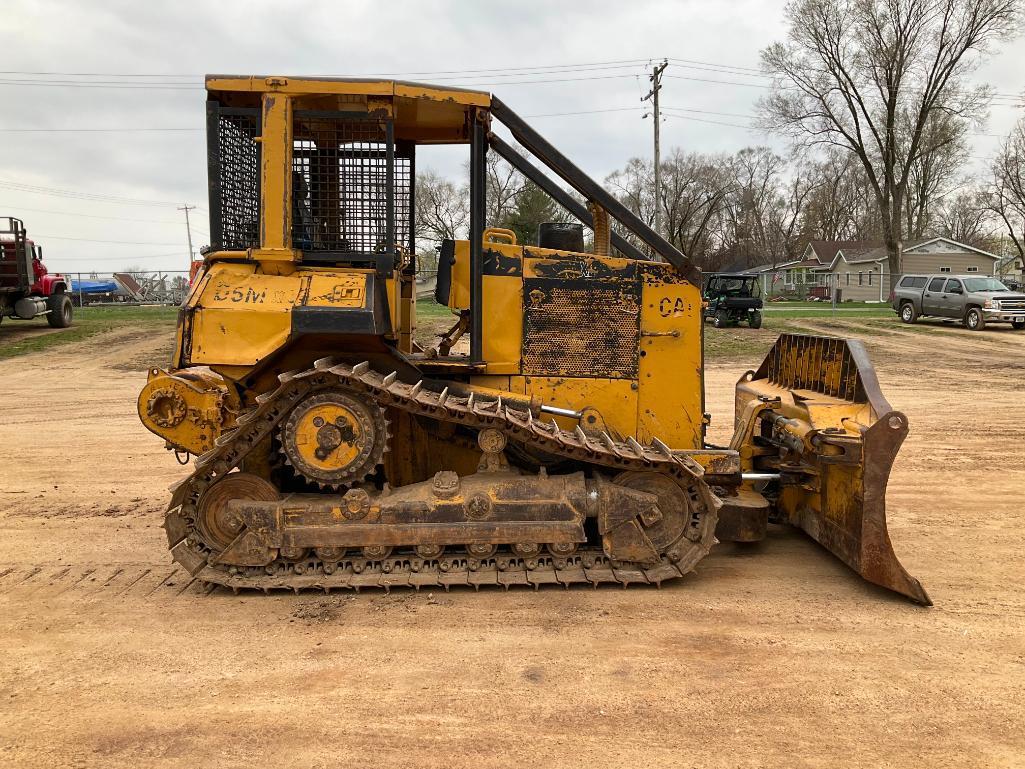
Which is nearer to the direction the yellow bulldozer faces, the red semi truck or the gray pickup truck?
the gray pickup truck

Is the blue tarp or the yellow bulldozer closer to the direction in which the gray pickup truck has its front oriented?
the yellow bulldozer

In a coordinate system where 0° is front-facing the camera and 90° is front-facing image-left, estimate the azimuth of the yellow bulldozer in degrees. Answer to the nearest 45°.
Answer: approximately 270°

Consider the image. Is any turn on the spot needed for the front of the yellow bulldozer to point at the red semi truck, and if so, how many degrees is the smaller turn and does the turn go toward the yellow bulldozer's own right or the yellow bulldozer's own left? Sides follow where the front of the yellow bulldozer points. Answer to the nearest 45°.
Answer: approximately 135° to the yellow bulldozer's own left

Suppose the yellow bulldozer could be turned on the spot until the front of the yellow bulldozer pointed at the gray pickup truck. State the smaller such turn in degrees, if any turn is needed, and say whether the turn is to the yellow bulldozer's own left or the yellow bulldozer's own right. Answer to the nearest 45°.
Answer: approximately 45° to the yellow bulldozer's own left

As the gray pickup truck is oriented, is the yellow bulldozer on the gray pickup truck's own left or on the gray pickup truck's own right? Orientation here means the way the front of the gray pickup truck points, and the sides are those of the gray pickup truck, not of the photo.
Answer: on the gray pickup truck's own right

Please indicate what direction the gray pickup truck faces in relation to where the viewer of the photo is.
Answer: facing the viewer and to the right of the viewer

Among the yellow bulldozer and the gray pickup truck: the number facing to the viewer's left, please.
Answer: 0
